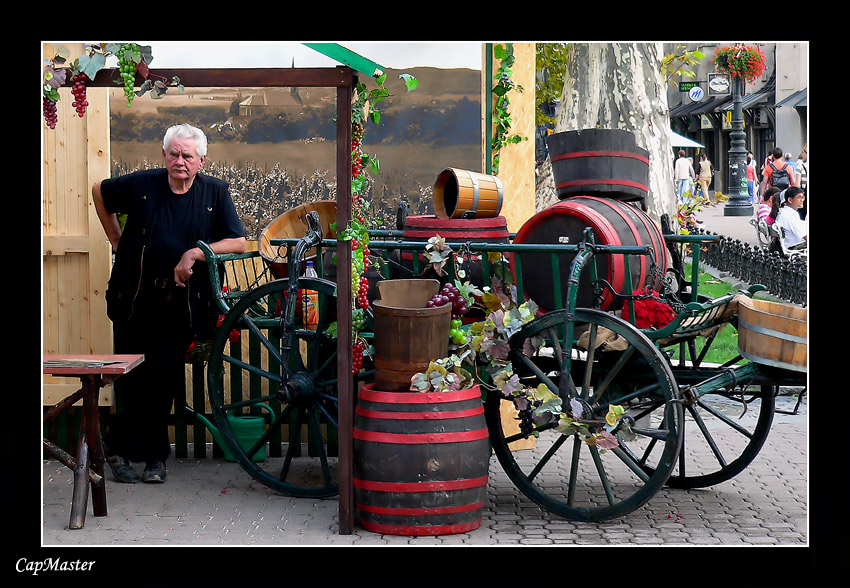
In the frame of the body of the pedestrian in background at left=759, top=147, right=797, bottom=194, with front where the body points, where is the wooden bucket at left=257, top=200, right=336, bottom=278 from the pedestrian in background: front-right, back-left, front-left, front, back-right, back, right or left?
back

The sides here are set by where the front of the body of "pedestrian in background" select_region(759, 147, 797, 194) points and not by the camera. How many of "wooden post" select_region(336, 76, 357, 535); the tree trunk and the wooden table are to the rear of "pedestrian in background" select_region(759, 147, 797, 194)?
3

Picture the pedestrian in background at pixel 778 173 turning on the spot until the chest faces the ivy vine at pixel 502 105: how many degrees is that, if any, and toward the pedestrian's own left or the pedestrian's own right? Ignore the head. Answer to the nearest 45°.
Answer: approximately 180°

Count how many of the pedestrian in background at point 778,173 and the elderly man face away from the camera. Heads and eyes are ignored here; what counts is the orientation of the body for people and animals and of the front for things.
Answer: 1

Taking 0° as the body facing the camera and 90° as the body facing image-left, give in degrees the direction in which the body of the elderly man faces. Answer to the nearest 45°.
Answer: approximately 0°

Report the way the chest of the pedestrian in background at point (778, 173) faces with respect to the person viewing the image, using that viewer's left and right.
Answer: facing away from the viewer

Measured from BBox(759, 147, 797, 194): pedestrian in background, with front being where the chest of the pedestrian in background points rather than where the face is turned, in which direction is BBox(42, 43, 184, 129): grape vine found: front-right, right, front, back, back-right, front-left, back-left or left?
back
